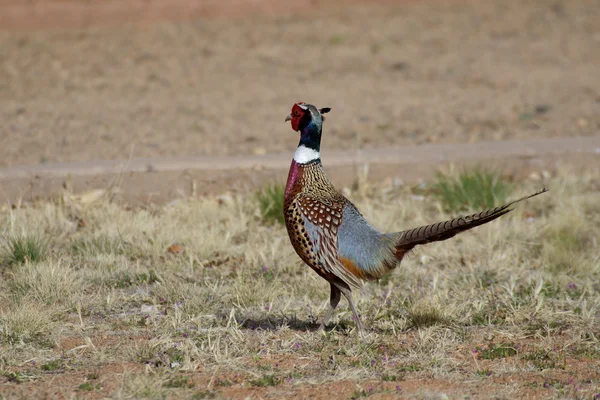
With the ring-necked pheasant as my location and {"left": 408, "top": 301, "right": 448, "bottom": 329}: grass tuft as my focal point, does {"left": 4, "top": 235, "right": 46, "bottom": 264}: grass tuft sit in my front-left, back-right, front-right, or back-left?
back-left

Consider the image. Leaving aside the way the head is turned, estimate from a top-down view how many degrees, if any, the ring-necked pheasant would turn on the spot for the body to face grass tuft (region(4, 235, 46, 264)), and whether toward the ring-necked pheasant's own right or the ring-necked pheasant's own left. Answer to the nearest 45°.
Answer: approximately 45° to the ring-necked pheasant's own right

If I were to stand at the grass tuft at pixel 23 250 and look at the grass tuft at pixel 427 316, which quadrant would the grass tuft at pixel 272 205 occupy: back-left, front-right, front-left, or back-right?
front-left

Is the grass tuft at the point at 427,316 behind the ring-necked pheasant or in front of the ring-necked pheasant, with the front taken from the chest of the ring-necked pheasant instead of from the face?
behind

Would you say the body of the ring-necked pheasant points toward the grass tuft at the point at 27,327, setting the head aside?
yes

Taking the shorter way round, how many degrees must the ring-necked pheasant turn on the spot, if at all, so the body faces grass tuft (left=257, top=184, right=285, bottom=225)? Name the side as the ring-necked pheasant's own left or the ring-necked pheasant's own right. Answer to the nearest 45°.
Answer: approximately 90° to the ring-necked pheasant's own right

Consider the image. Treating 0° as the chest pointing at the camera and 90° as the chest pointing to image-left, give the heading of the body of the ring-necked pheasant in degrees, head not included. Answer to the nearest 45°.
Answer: approximately 90°

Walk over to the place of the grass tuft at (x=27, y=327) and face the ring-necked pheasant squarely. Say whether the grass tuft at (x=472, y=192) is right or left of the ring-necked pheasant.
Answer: left

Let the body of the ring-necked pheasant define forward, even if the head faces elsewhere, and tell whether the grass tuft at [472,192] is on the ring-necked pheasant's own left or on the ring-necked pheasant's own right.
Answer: on the ring-necked pheasant's own right

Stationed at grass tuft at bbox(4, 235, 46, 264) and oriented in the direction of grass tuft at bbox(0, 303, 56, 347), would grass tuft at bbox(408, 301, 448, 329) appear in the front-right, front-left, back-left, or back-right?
front-left

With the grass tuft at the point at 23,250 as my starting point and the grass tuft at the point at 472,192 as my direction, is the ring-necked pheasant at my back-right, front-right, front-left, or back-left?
front-right

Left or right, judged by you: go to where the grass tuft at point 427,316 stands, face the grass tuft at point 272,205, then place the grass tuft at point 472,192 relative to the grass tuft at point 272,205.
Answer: right

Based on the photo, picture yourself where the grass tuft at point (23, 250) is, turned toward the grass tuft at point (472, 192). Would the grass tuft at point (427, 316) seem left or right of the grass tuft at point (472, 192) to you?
right
